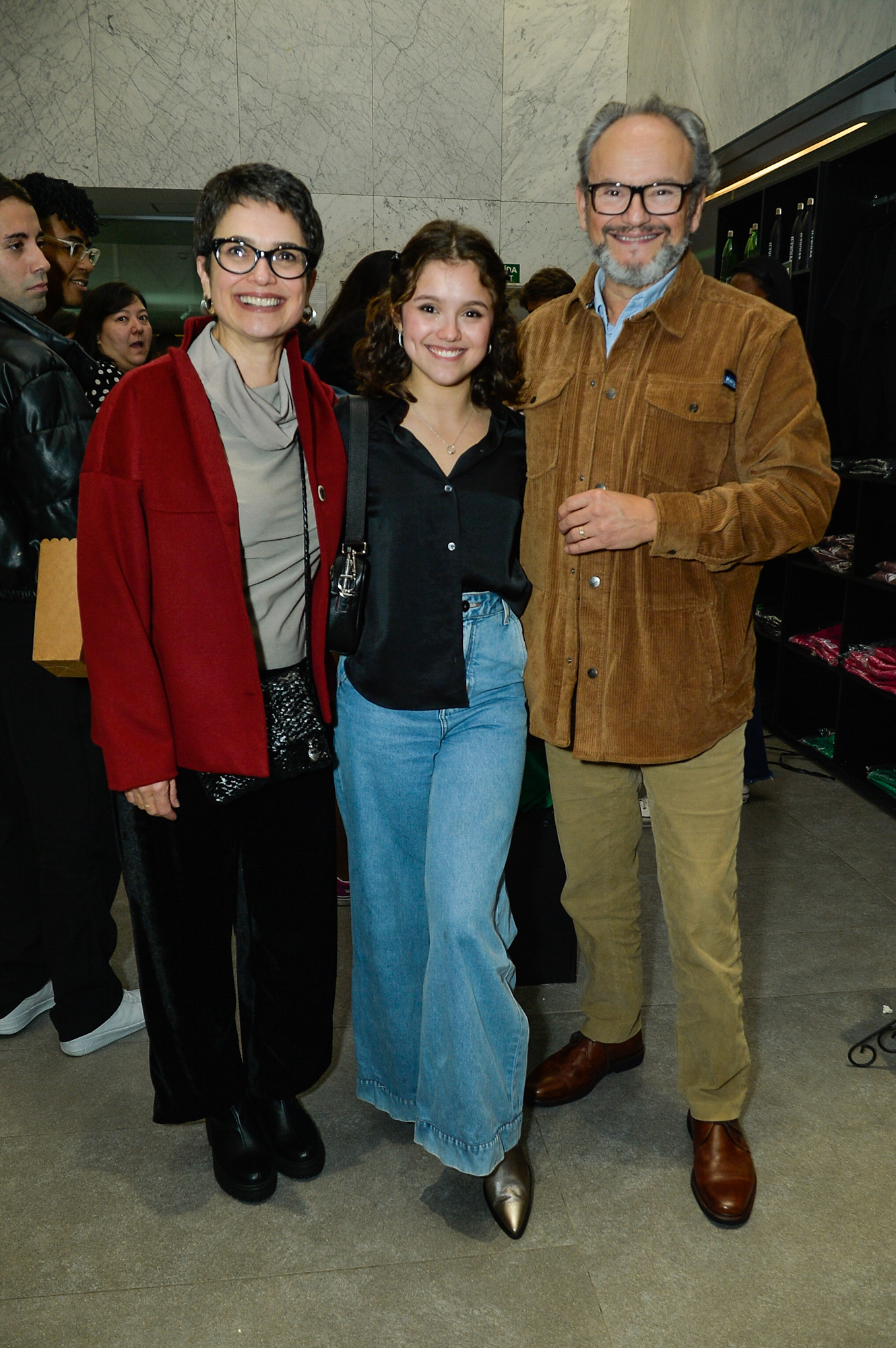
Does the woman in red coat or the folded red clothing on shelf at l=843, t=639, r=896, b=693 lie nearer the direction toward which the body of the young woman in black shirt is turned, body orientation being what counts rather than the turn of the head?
the woman in red coat

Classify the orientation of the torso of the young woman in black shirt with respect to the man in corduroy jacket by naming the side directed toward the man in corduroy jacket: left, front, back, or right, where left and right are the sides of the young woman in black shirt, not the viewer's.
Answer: left

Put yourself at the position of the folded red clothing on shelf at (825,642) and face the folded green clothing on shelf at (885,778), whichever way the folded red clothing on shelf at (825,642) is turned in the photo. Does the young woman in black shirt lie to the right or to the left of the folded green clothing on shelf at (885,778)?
right

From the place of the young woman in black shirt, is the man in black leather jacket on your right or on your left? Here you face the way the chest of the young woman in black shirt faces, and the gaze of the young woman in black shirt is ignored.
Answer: on your right

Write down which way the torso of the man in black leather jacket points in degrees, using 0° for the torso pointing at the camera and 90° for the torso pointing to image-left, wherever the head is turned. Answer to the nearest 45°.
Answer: approximately 270°

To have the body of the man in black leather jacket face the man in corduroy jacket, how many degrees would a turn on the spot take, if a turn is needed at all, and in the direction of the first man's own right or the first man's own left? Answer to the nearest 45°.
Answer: approximately 45° to the first man's own right

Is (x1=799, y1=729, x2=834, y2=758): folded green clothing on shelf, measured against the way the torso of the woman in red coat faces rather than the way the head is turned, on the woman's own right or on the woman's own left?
on the woman's own left
